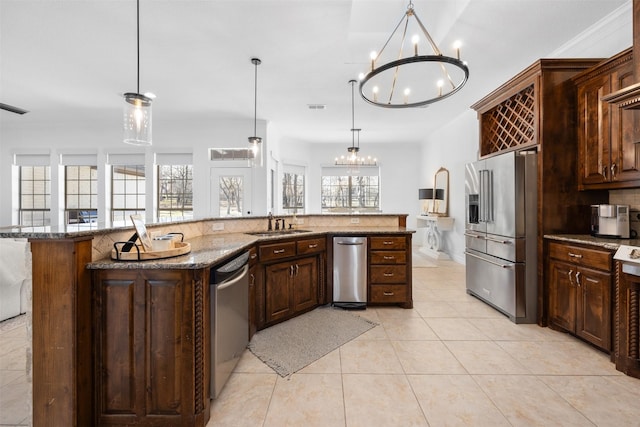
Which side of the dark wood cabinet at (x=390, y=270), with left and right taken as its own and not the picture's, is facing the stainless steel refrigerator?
left

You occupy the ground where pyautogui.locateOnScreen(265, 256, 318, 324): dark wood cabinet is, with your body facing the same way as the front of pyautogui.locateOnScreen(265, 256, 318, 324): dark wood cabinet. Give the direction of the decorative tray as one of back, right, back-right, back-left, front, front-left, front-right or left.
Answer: right

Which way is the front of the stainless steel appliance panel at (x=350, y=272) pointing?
toward the camera

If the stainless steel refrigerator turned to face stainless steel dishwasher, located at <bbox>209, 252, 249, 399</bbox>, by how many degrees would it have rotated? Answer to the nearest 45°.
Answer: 0° — it already faces it

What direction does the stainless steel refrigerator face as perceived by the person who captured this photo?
facing the viewer and to the left of the viewer

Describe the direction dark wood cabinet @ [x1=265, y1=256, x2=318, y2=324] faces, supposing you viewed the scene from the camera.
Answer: facing the viewer and to the right of the viewer

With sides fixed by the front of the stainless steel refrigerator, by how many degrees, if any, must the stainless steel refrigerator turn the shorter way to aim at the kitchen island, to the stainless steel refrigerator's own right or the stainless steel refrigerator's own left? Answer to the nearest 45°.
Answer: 0° — it already faces it

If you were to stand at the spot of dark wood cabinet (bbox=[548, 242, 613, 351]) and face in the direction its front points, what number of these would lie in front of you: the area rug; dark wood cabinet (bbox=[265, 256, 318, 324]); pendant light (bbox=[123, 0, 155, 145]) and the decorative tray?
4

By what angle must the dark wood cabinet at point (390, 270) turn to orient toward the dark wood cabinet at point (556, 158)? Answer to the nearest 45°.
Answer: approximately 90° to its left

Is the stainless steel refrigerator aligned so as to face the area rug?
yes

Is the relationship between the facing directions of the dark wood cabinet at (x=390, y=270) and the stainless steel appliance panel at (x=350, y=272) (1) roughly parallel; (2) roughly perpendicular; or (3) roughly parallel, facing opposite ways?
roughly parallel

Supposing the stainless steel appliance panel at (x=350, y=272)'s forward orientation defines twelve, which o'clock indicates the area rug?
The area rug is roughly at 1 o'clock from the stainless steel appliance panel.

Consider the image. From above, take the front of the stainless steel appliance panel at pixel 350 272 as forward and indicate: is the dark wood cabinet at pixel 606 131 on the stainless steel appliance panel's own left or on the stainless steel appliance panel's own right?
on the stainless steel appliance panel's own left

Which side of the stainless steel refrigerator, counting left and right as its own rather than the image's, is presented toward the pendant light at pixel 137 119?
front

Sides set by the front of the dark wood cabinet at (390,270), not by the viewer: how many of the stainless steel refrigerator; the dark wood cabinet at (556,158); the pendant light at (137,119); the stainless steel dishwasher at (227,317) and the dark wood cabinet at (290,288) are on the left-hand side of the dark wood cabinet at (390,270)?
2
